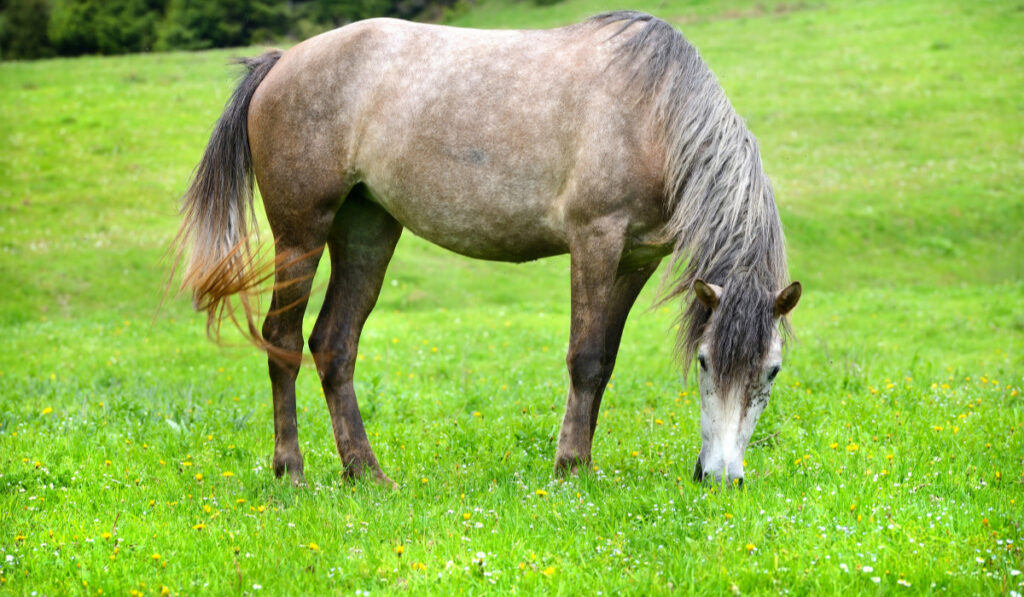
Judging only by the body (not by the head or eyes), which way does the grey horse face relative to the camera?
to the viewer's right
